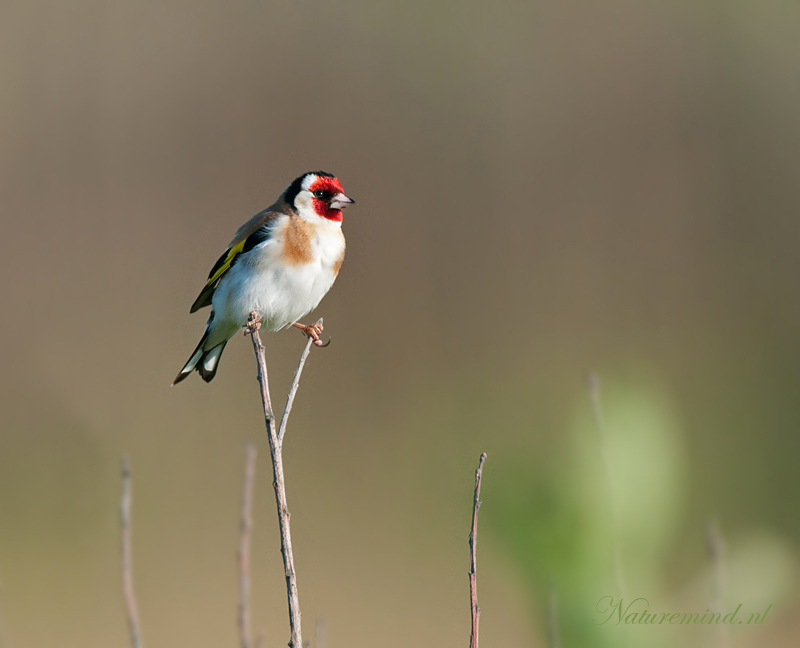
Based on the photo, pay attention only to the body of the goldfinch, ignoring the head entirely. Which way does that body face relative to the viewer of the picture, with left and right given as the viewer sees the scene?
facing the viewer and to the right of the viewer

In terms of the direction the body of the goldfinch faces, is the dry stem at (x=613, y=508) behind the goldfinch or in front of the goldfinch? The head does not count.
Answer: in front
